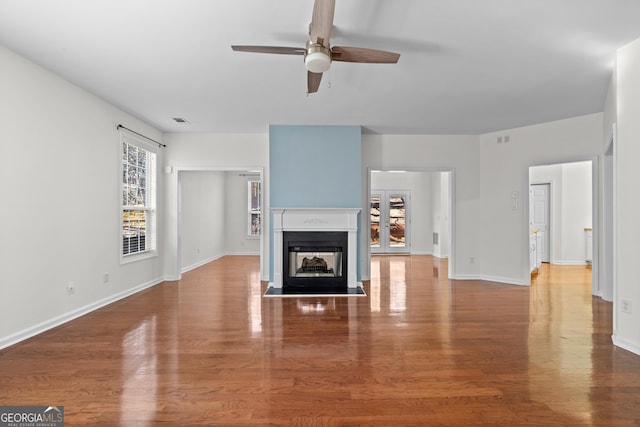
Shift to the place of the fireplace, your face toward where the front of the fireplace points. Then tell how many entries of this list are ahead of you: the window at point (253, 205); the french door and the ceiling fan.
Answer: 1

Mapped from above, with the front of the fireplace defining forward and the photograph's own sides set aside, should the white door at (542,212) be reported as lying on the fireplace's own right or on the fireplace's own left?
on the fireplace's own left

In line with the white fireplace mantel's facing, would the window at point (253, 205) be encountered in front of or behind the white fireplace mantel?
behind

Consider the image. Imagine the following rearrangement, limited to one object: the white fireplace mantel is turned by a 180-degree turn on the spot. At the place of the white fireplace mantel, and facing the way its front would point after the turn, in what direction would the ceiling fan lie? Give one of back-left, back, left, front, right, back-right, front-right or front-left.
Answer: back

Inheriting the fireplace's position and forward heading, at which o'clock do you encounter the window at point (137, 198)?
The window is roughly at 3 o'clock from the fireplace.

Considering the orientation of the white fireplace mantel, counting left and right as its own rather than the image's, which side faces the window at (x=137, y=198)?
right

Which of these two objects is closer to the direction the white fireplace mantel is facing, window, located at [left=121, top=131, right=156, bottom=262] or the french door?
the window

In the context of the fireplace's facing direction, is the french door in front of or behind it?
behind

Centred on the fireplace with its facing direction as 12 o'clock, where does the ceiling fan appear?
The ceiling fan is roughly at 12 o'clock from the fireplace.

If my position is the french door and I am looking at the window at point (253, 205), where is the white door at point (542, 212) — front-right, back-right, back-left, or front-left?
back-left

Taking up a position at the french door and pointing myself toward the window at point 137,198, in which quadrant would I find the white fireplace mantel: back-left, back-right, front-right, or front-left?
front-left

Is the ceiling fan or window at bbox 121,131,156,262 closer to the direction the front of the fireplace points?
the ceiling fan

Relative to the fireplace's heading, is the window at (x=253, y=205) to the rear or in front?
to the rear

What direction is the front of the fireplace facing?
toward the camera

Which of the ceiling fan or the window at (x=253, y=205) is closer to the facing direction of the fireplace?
the ceiling fan

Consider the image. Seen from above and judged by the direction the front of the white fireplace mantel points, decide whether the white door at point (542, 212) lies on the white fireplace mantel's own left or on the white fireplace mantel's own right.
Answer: on the white fireplace mantel's own left
